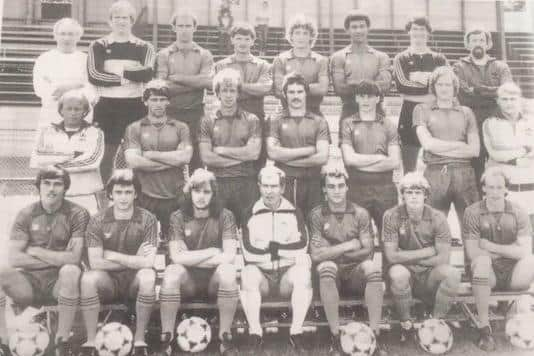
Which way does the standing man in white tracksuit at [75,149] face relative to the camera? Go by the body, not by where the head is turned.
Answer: toward the camera

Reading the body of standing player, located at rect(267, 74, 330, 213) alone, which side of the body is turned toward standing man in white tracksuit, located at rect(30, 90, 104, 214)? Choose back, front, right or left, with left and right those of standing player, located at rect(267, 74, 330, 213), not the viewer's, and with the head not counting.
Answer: right

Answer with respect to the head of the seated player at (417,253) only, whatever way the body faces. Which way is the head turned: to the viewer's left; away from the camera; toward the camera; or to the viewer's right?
toward the camera

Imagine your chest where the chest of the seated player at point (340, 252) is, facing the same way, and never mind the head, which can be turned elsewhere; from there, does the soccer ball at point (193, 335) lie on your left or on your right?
on your right

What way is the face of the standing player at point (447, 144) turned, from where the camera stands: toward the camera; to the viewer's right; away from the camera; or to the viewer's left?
toward the camera

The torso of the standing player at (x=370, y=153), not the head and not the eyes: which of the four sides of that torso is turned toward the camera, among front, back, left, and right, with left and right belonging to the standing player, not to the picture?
front

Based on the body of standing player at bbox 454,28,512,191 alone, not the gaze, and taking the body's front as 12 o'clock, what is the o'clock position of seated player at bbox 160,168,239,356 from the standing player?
The seated player is roughly at 2 o'clock from the standing player.

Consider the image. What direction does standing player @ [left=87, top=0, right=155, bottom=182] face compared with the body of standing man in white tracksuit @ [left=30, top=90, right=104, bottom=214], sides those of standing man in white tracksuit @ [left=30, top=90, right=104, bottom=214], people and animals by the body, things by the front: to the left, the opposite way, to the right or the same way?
the same way

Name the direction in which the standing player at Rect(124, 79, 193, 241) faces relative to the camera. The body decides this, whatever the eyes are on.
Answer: toward the camera
